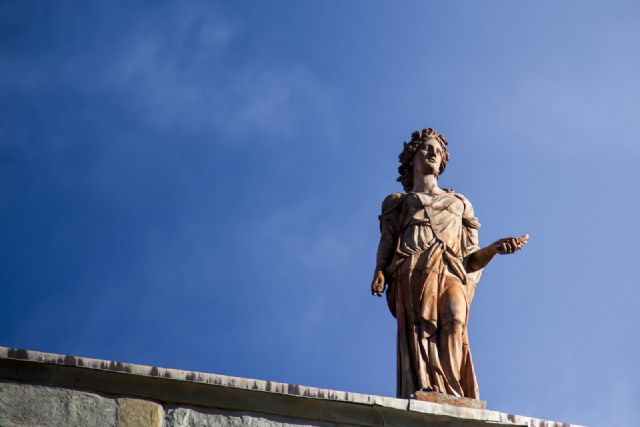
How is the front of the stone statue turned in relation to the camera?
facing the viewer
